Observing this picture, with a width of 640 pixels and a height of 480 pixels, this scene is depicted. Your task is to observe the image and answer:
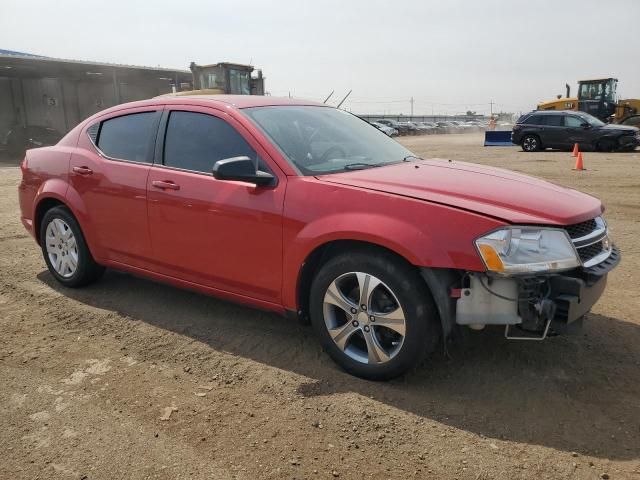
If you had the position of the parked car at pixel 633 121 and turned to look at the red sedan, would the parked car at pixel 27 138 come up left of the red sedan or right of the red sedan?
right

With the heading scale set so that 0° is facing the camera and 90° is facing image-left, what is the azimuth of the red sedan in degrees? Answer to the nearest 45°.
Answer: approximately 315°

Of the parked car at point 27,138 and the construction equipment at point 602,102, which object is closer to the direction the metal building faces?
the construction equipment

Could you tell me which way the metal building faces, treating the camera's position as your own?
facing the viewer and to the right of the viewer

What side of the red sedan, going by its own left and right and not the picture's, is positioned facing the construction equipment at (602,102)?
left

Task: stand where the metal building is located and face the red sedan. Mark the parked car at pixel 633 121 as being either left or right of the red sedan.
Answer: left

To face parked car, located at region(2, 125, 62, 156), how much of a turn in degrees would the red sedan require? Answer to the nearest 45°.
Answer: approximately 180°

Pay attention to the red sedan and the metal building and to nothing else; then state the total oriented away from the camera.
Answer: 0

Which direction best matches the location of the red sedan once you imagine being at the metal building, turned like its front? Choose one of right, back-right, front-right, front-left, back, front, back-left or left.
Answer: front-right

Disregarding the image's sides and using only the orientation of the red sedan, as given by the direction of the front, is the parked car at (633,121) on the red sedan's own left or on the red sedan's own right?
on the red sedan's own left

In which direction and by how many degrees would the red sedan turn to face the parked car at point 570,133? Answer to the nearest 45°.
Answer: approximately 90° to its left
